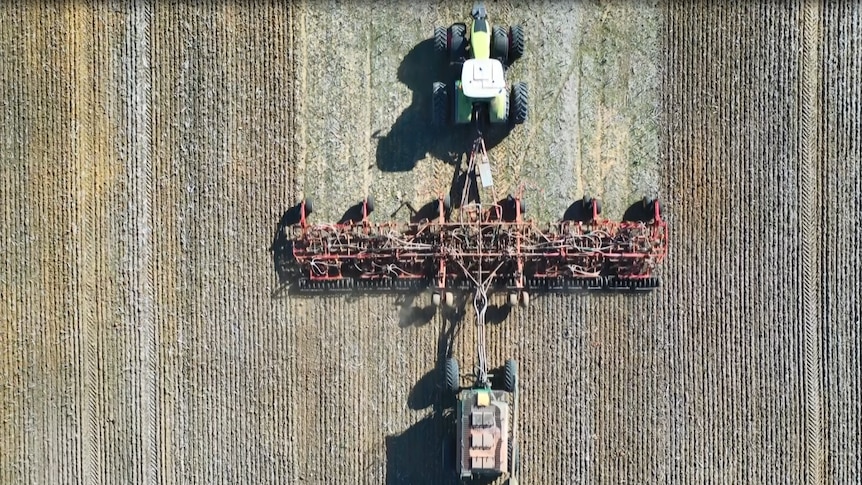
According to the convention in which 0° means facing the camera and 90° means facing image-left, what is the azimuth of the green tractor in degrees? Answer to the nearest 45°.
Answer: approximately 180°
